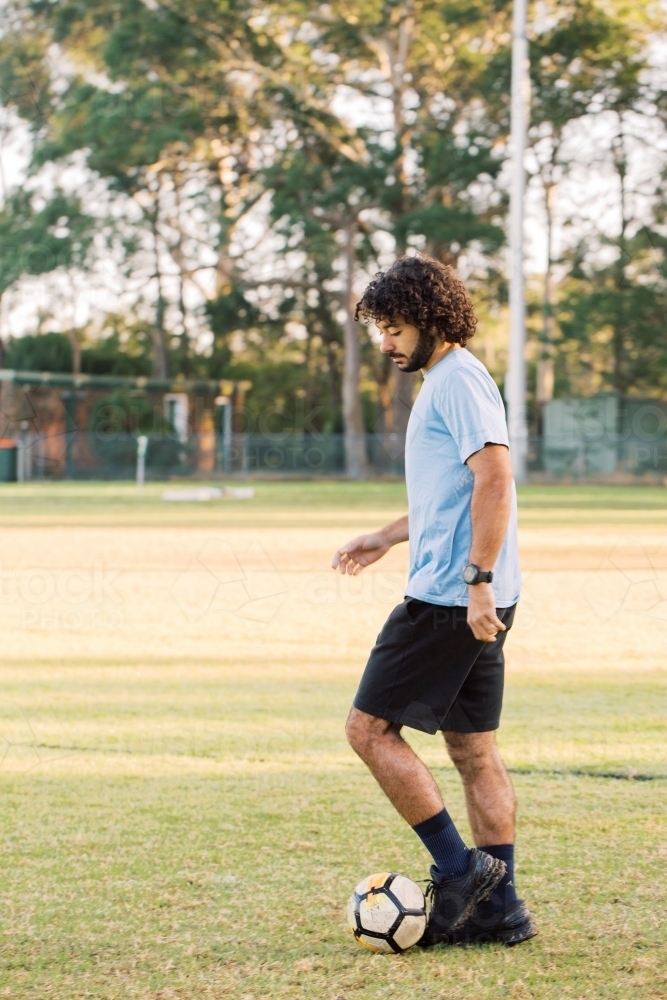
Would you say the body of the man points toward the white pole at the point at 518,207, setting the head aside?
no

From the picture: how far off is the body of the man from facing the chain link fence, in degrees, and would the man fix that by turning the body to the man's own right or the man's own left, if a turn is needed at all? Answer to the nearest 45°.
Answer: approximately 90° to the man's own right

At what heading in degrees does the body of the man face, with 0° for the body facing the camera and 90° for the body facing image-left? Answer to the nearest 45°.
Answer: approximately 90°

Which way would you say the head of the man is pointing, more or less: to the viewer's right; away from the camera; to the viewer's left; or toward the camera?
to the viewer's left
